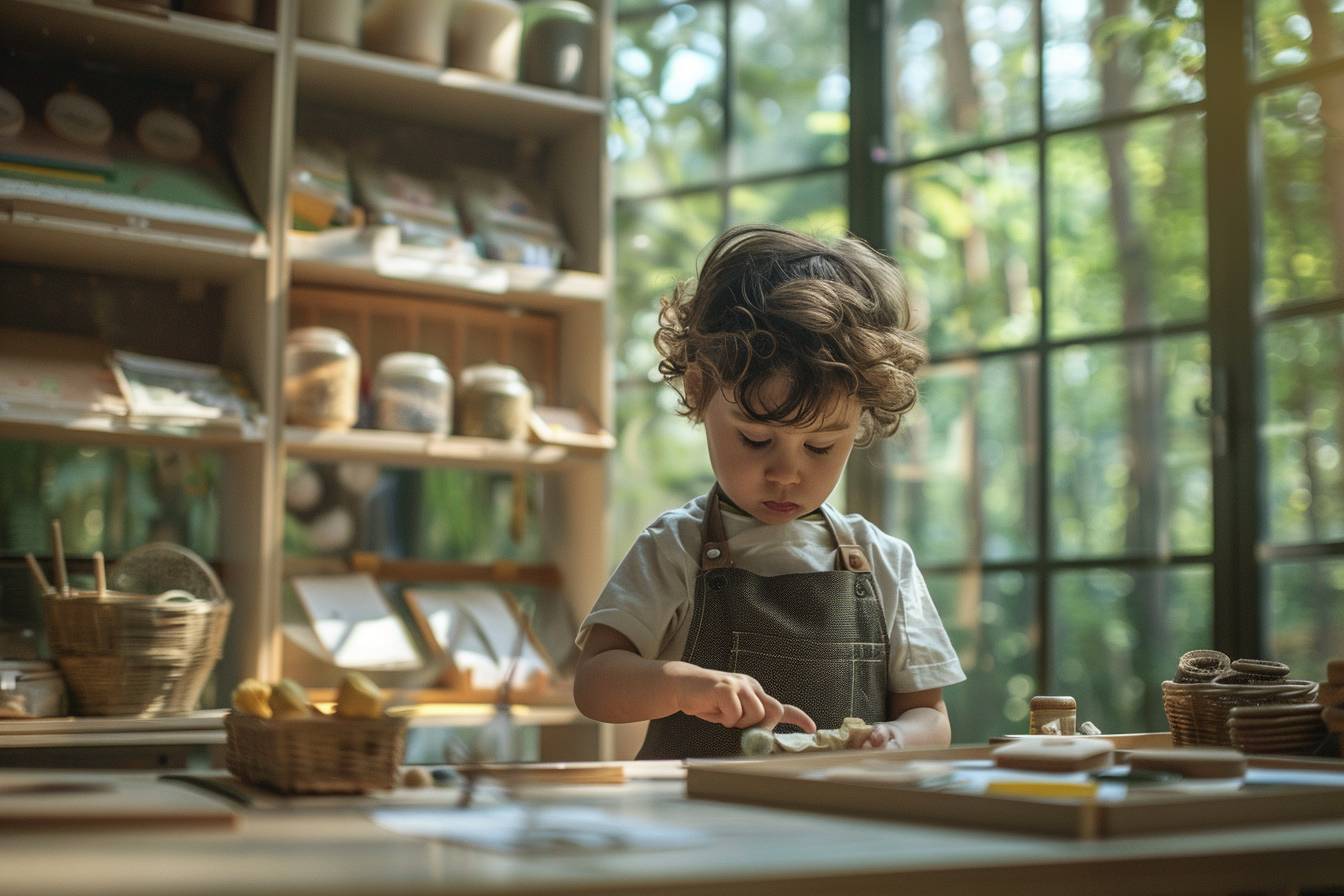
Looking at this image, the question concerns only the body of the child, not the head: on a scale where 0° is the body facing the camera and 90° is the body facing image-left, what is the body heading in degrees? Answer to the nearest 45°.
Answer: approximately 0°

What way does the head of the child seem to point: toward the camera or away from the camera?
toward the camera

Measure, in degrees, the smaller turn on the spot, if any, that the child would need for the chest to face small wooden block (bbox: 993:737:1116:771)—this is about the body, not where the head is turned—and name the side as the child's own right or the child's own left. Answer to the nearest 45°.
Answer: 0° — they already face it

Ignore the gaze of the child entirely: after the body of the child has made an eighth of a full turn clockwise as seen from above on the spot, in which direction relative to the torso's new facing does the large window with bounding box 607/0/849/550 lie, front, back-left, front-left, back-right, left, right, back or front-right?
back-right

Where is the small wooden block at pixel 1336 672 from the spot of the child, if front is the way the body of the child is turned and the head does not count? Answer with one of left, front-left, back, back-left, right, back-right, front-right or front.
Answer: front-left

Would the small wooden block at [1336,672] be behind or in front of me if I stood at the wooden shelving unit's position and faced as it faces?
in front

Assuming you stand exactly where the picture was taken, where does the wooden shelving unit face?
facing the viewer and to the right of the viewer

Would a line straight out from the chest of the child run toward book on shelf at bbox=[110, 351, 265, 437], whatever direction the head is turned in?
no

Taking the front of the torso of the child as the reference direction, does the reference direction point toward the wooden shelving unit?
no

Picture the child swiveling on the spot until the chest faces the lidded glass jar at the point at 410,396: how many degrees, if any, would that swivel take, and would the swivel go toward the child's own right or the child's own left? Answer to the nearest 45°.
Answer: approximately 135° to the child's own right

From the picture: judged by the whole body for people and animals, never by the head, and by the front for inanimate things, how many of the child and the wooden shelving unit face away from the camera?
0
